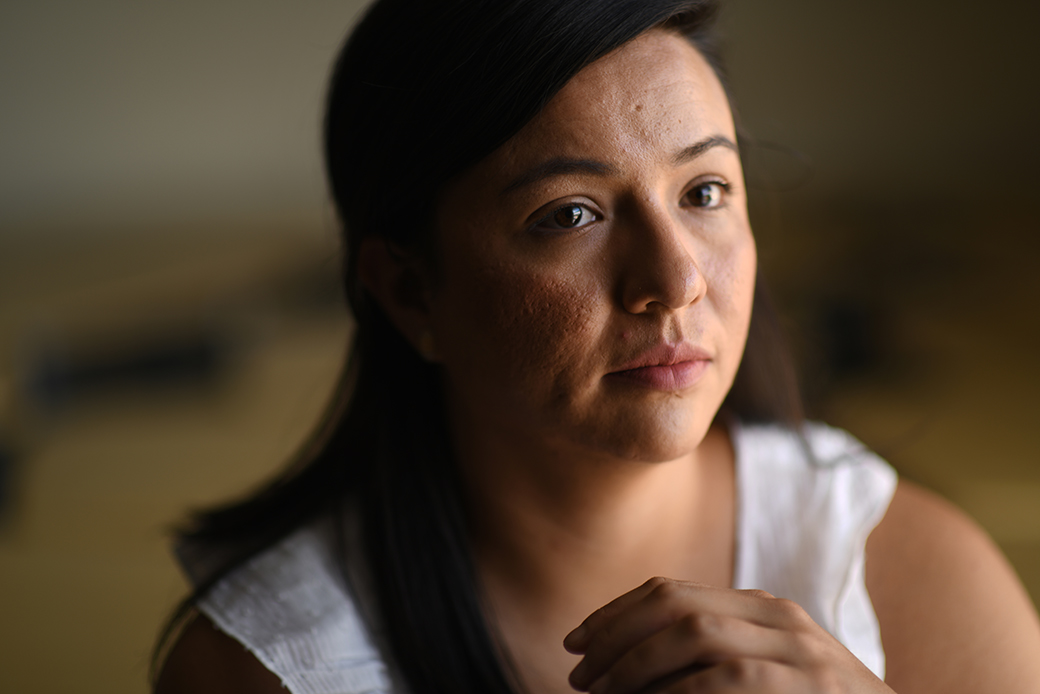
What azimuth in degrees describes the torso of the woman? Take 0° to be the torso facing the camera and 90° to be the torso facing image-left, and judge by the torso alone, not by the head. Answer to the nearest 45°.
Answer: approximately 315°

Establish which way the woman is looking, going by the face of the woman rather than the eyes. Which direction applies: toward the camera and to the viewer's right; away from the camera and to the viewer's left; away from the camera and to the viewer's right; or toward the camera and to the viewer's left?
toward the camera and to the viewer's right
